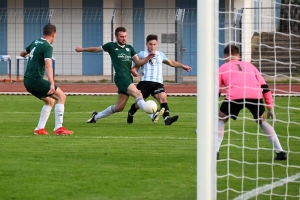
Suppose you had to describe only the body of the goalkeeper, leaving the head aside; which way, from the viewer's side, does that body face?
away from the camera

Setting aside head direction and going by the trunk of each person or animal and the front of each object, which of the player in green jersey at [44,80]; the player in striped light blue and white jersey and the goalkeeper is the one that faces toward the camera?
the player in striped light blue and white jersey

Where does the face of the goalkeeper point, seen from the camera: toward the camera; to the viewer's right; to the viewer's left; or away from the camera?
away from the camera

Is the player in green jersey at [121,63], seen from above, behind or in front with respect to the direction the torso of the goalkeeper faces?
in front

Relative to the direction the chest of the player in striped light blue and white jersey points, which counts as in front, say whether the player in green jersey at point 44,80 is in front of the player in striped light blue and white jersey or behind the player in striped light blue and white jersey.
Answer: in front

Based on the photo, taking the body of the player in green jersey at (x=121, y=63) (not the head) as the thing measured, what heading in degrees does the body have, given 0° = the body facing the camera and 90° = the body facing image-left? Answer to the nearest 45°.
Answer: approximately 315°

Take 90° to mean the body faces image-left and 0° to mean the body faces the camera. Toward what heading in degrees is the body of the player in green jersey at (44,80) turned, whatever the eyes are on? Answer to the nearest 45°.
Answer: approximately 225°

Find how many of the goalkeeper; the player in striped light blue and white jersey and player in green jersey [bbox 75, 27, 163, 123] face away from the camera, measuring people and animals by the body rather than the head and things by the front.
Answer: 1

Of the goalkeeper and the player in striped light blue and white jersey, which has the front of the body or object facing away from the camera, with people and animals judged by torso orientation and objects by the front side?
the goalkeeper

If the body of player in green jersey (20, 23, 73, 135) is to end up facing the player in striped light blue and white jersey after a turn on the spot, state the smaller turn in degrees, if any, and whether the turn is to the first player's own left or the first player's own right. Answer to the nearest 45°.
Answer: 0° — they already face them

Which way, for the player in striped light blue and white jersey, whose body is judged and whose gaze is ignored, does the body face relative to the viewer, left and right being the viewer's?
facing the viewer
